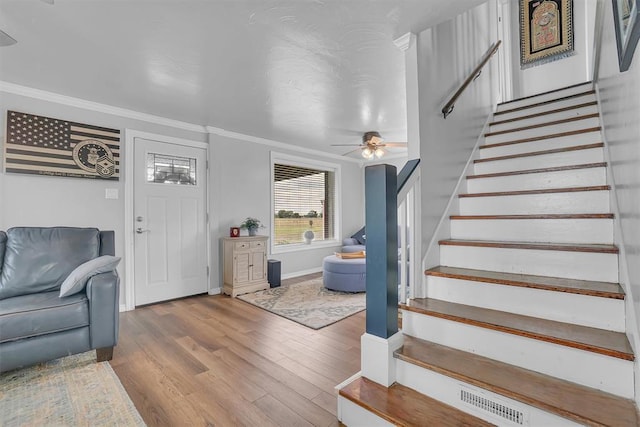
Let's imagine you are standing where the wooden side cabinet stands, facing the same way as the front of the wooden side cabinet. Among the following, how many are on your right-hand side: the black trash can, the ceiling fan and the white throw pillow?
1

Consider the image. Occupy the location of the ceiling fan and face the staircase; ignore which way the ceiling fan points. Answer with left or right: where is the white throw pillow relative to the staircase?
right

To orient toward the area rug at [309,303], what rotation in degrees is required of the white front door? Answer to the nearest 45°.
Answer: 0° — it already faces it

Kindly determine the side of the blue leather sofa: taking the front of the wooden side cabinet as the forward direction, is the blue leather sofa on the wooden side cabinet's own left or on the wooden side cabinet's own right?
on the wooden side cabinet's own right

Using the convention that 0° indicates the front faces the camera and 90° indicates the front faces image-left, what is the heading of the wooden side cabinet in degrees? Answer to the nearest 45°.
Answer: approximately 315°

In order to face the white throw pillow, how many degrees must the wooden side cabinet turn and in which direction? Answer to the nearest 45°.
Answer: approximately 90° to its right

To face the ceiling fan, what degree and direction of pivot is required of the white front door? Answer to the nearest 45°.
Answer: approximately 45° to its left

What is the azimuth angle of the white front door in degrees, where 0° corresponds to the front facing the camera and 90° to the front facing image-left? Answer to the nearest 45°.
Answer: approximately 315°

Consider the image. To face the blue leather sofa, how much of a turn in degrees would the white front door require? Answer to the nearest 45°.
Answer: approximately 90° to its right

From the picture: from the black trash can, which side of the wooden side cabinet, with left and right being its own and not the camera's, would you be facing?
left
